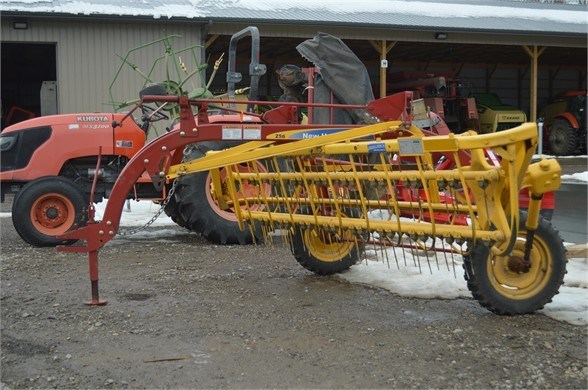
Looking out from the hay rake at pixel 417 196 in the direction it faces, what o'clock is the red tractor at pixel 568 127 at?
The red tractor is roughly at 4 o'clock from the hay rake.

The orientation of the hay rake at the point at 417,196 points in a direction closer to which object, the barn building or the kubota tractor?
the kubota tractor

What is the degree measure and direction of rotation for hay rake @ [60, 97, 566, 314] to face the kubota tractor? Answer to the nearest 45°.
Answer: approximately 45° to its right

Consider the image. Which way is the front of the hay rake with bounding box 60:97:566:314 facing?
to the viewer's left

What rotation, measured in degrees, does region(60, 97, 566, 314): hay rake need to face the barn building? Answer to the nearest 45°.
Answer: approximately 90° to its right

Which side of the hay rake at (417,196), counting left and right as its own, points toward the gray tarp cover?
right

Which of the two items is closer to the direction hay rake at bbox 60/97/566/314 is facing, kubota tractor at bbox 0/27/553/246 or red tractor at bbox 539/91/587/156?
the kubota tractor
